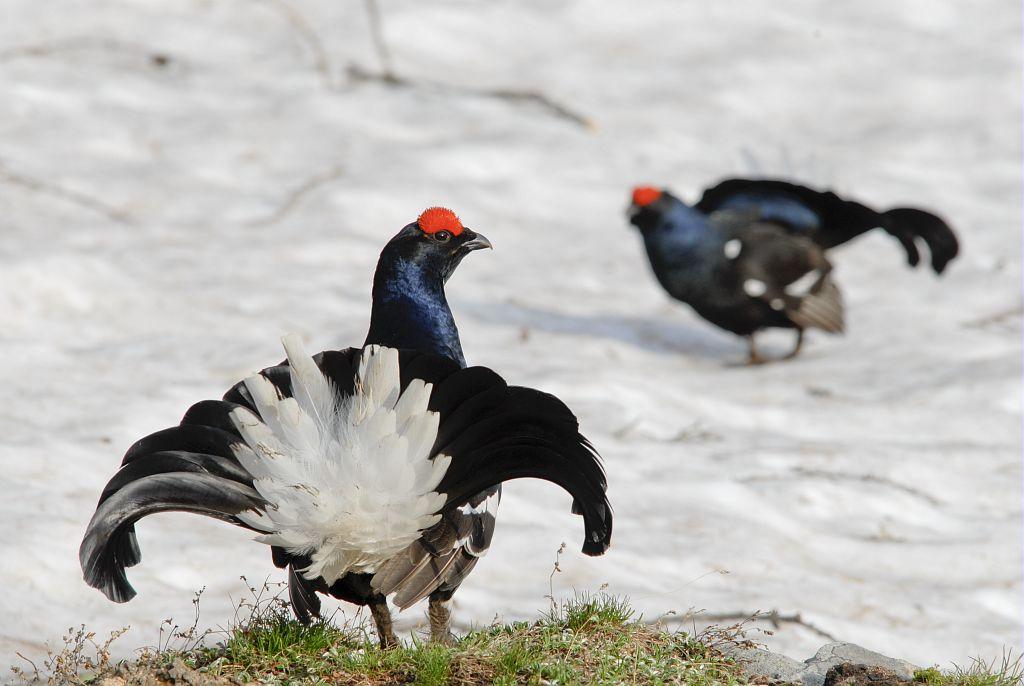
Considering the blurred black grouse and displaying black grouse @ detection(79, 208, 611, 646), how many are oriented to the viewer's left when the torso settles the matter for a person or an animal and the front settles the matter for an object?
1

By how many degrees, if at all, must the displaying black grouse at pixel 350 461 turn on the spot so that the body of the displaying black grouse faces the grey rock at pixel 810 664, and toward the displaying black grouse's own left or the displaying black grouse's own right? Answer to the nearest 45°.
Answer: approximately 45° to the displaying black grouse's own right

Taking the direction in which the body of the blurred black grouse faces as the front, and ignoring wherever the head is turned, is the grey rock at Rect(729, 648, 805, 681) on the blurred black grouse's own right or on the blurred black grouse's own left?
on the blurred black grouse's own left

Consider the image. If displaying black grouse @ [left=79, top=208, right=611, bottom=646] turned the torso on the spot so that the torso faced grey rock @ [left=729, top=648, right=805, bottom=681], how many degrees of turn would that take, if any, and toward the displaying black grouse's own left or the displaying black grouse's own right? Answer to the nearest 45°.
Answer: approximately 45° to the displaying black grouse's own right

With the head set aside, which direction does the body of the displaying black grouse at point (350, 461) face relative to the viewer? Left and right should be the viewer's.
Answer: facing away from the viewer and to the right of the viewer

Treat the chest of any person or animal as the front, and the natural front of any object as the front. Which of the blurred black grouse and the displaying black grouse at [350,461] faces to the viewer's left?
the blurred black grouse

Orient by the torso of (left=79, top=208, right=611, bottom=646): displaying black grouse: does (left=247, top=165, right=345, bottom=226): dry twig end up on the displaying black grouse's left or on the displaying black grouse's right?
on the displaying black grouse's left

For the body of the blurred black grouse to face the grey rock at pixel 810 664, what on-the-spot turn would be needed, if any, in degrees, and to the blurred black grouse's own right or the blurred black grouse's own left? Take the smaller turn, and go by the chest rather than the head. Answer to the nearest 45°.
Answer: approximately 90° to the blurred black grouse's own left

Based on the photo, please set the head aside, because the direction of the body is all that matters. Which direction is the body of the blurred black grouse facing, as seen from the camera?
to the viewer's left
